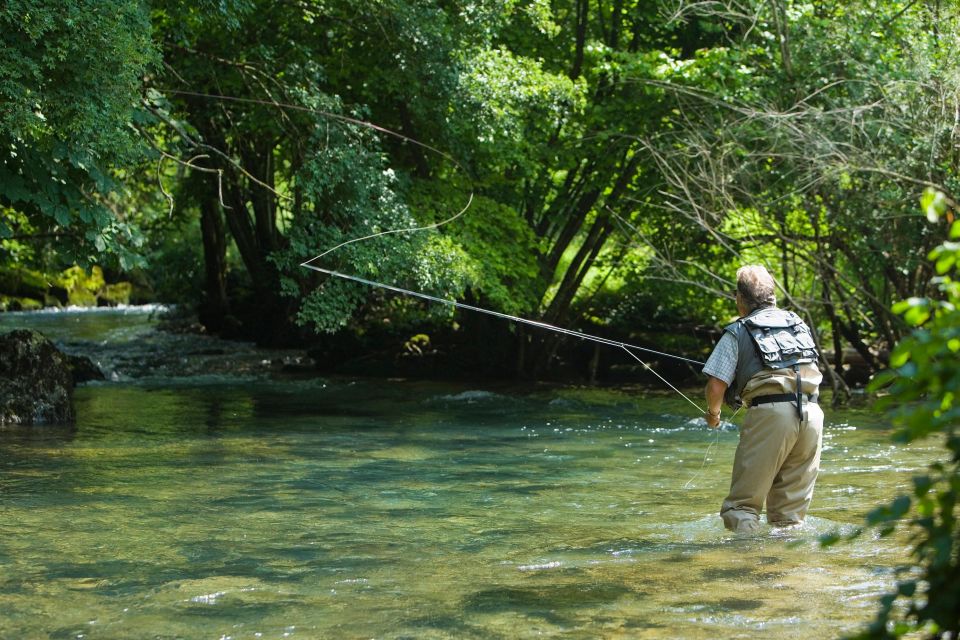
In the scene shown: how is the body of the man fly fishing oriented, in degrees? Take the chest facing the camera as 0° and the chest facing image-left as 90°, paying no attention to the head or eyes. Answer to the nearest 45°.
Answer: approximately 135°
